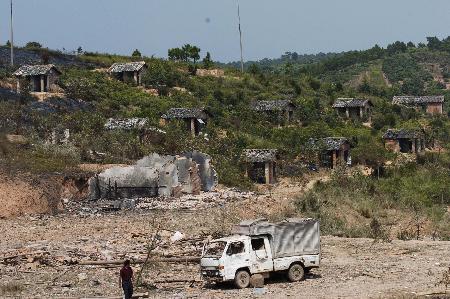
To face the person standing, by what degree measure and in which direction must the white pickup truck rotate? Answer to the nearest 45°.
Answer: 0° — it already faces them

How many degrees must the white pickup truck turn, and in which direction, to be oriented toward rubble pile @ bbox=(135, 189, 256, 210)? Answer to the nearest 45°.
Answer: approximately 135° to its right

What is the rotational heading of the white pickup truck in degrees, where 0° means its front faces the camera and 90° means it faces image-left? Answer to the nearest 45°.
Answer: approximately 45°

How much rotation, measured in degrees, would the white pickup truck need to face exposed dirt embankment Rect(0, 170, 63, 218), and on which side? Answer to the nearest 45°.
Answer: approximately 90° to its right

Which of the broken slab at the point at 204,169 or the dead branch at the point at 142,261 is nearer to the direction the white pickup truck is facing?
the dead branch

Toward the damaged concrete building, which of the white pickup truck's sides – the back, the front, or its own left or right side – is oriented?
right

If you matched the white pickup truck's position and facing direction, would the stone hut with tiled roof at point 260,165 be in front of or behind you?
behind
